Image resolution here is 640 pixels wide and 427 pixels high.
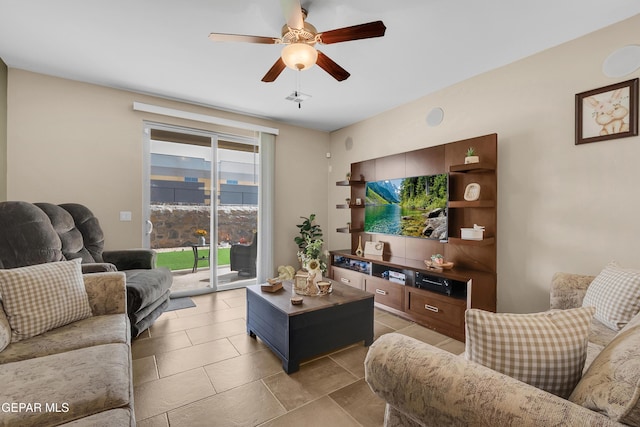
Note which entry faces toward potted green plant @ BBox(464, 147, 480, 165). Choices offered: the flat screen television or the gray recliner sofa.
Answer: the gray recliner sofa

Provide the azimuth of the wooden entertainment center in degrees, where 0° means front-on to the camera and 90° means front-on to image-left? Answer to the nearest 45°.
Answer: approximately 45°

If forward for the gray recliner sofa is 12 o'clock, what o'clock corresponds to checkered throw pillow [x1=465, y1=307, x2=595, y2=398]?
The checkered throw pillow is roughly at 1 o'clock from the gray recliner sofa.

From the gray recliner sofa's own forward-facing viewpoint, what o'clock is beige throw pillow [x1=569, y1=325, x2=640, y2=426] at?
The beige throw pillow is roughly at 1 o'clock from the gray recliner sofa.

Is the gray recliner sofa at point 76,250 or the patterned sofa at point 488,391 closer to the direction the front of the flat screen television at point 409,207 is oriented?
the gray recliner sofa

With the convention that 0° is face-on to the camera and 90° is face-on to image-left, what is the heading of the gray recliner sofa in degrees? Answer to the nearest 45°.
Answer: approximately 315°

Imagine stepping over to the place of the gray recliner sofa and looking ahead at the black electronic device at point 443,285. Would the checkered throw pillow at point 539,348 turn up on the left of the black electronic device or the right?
right

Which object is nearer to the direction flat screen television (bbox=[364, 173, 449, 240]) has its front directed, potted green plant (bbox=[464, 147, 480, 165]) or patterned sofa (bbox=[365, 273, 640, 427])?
the patterned sofa

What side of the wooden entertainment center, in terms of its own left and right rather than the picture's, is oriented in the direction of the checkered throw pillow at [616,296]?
left
